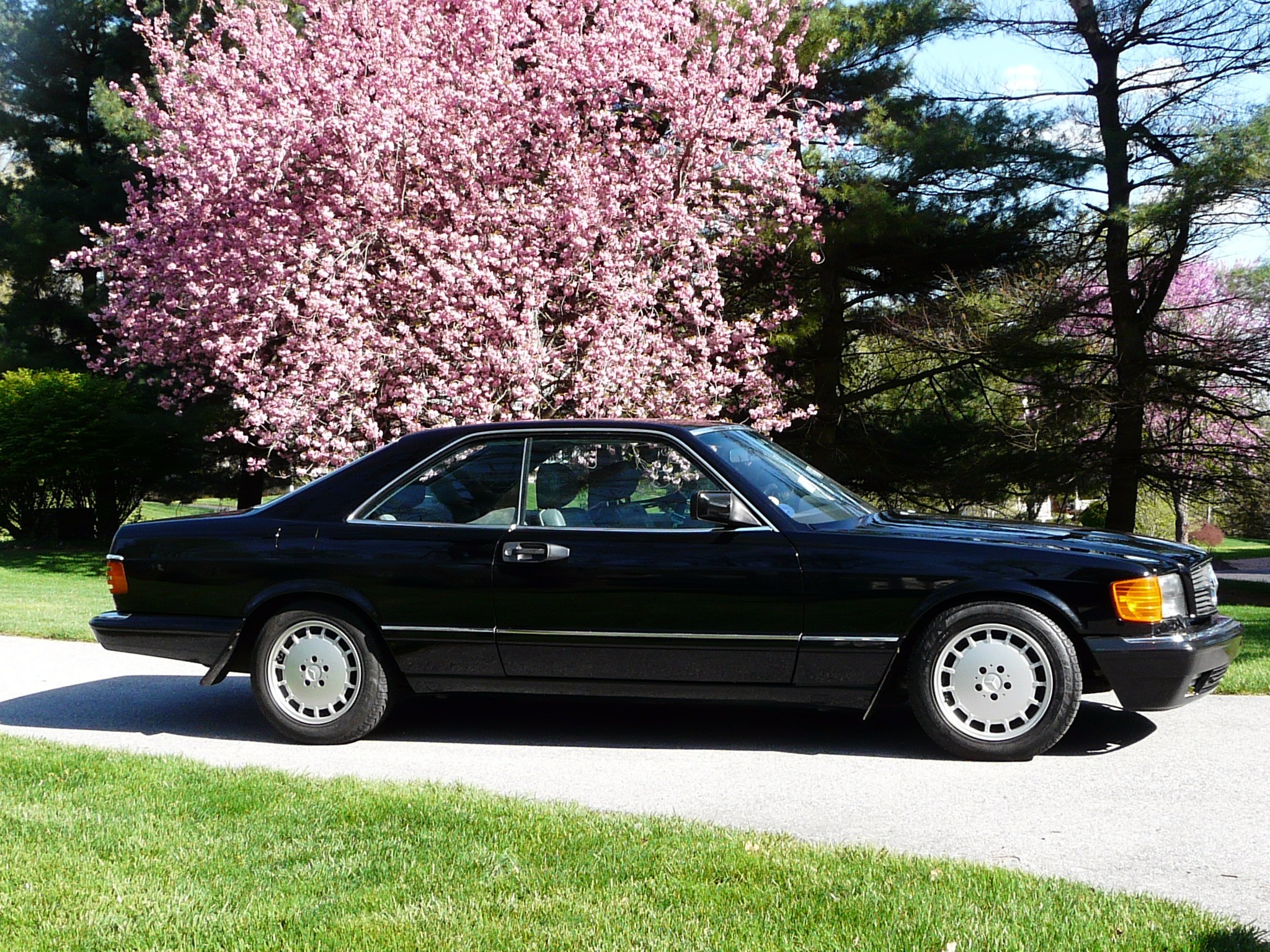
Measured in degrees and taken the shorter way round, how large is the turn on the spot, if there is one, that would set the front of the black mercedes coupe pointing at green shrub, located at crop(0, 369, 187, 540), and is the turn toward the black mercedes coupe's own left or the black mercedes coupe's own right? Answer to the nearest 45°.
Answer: approximately 135° to the black mercedes coupe's own left

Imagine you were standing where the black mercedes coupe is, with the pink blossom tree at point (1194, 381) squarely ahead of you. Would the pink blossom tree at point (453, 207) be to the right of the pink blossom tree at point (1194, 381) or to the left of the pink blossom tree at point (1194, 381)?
left

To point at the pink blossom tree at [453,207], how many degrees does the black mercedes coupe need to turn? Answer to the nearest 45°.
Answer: approximately 90° to its left

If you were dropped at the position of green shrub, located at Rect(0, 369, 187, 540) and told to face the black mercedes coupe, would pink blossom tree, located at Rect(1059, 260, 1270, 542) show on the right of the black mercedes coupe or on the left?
left

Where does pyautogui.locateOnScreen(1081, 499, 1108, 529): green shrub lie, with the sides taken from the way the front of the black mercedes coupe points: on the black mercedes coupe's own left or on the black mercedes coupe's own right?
on the black mercedes coupe's own left

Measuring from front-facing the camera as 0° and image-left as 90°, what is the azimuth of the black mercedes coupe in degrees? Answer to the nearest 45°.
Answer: approximately 270°

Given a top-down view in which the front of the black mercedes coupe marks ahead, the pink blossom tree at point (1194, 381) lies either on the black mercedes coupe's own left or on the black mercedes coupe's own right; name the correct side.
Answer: on the black mercedes coupe's own left
